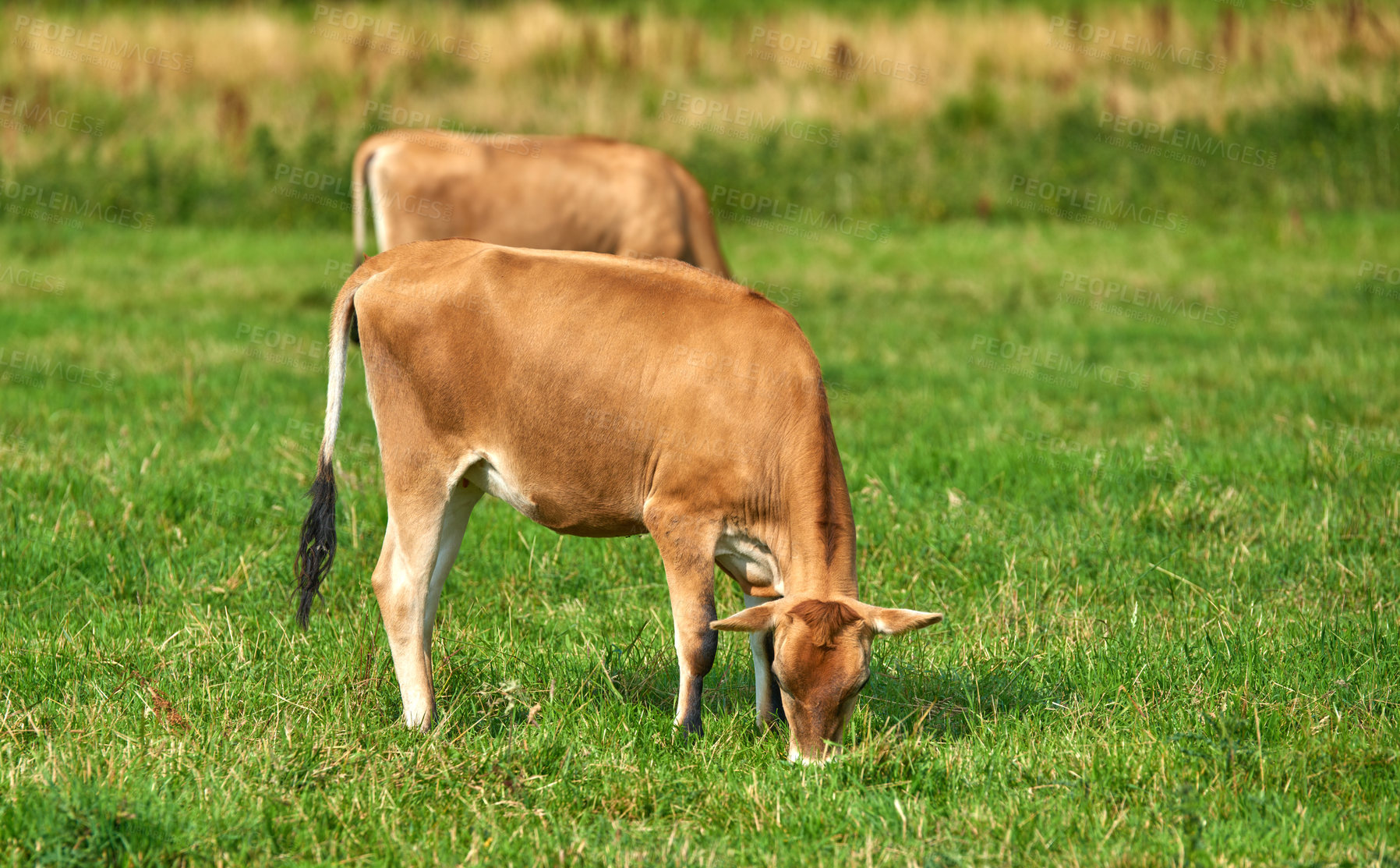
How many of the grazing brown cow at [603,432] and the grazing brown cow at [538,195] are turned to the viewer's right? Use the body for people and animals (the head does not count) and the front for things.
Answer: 2

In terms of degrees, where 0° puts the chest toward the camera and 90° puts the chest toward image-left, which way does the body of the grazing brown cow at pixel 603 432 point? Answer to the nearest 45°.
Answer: approximately 270°

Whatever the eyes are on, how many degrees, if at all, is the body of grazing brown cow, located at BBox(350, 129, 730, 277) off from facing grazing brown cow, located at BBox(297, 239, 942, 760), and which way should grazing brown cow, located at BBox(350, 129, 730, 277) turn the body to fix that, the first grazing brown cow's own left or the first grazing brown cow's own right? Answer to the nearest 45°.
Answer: approximately 90° to the first grazing brown cow's own right

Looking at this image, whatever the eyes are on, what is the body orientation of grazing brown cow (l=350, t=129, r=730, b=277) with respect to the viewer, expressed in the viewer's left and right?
facing to the right of the viewer

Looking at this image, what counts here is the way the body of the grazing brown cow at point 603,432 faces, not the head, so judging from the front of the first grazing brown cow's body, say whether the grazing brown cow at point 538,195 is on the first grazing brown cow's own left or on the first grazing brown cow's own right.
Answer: on the first grazing brown cow's own left
